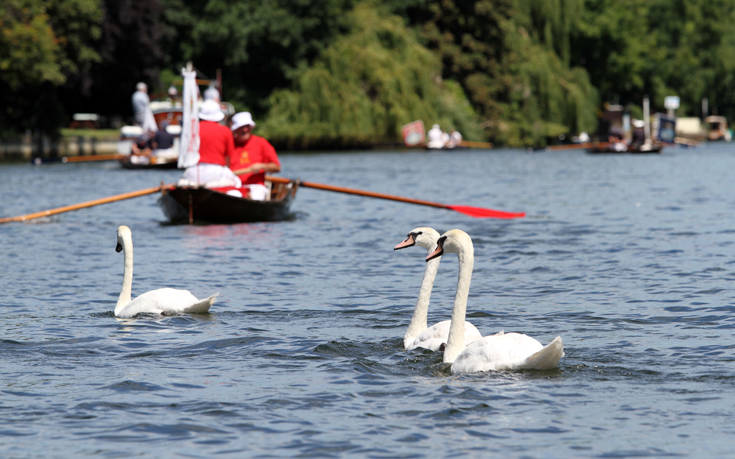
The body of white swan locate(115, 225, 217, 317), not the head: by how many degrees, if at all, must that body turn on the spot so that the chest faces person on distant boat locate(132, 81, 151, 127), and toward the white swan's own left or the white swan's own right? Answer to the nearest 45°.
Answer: approximately 90° to the white swan's own right

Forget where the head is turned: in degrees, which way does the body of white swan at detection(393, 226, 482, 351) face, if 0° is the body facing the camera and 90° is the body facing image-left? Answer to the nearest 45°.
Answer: approximately 90°

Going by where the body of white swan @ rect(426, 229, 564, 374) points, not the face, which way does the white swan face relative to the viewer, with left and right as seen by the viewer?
facing to the left of the viewer

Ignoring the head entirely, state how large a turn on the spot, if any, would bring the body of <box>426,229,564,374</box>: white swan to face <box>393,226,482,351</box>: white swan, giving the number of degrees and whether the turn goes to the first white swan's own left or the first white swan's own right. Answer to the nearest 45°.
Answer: approximately 45° to the first white swan's own right

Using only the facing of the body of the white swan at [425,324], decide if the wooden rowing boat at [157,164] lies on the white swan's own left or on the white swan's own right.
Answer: on the white swan's own right

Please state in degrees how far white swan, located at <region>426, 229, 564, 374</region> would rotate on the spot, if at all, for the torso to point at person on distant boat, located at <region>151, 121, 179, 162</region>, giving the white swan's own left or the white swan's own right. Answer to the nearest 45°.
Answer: approximately 90° to the white swan's own right

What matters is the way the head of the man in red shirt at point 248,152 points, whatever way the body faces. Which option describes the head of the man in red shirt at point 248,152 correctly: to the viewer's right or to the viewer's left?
to the viewer's left

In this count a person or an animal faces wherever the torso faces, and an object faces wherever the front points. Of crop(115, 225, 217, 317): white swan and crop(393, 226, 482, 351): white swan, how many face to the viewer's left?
2

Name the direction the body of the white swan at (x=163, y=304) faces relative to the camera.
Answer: to the viewer's left

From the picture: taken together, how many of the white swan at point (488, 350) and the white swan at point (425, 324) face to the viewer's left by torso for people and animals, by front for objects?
2

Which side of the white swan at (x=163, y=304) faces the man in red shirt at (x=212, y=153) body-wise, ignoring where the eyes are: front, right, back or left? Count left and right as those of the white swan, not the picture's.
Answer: right

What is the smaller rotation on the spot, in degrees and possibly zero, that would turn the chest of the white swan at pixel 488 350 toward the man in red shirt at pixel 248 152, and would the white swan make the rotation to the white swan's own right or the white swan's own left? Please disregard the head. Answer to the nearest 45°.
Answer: approximately 90° to the white swan's own right

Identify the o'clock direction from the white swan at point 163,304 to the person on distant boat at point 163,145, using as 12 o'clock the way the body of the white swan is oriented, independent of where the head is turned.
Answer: The person on distant boat is roughly at 3 o'clock from the white swan.

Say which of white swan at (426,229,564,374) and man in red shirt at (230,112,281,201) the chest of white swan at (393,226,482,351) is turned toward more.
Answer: the man in red shirt
